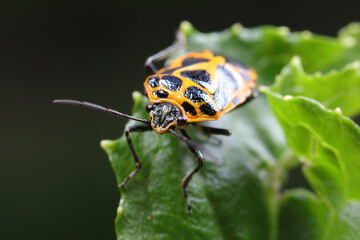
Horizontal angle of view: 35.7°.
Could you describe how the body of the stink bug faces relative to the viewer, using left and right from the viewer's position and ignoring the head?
facing the viewer and to the left of the viewer

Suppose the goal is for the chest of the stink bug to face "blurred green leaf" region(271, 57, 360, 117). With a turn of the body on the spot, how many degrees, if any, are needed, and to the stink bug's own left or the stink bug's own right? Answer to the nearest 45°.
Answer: approximately 135° to the stink bug's own left

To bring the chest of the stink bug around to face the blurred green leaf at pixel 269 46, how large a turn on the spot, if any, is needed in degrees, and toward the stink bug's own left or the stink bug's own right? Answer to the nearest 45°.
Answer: approximately 180°
